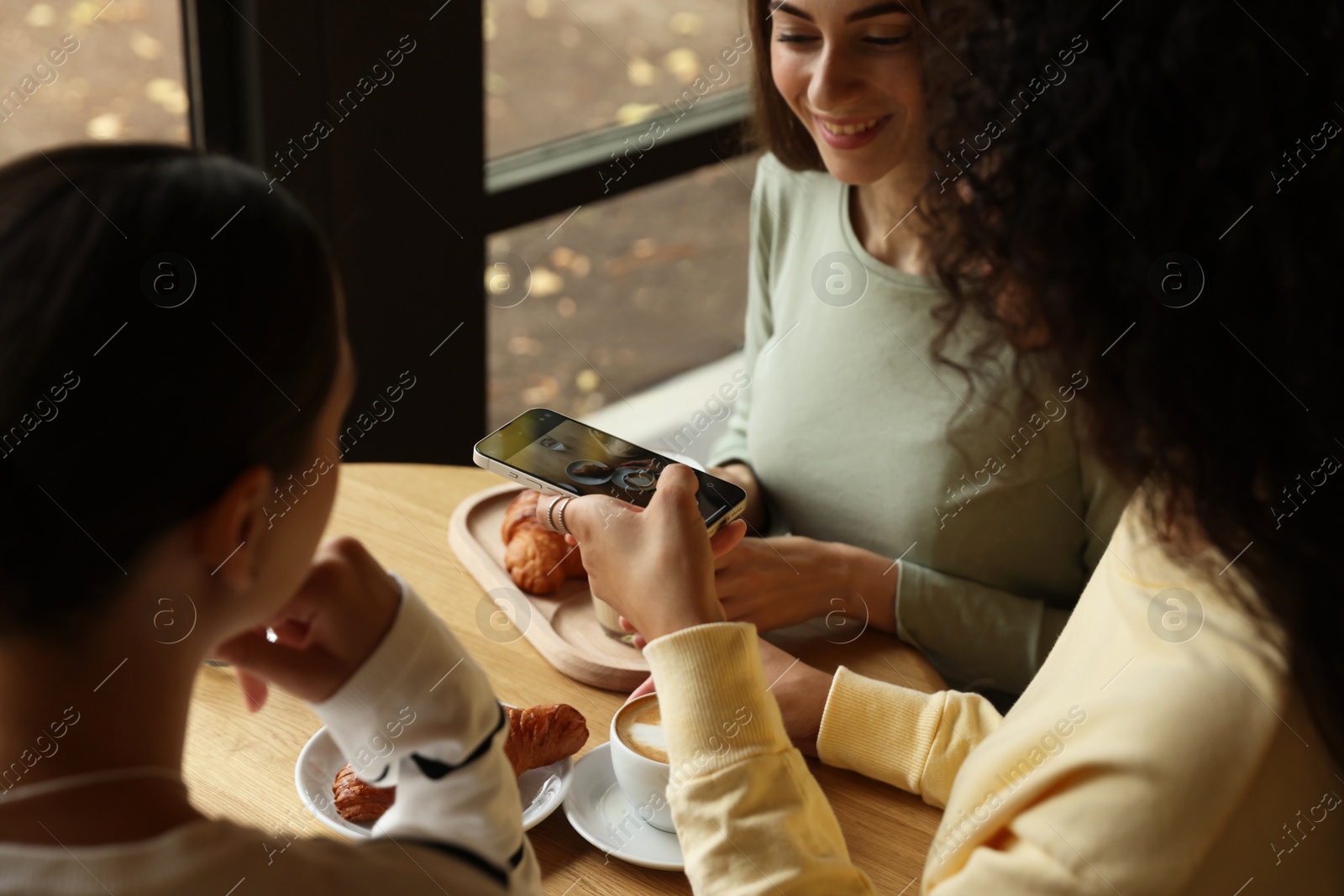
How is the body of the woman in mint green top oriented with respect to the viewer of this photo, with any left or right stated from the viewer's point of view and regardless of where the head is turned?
facing the viewer and to the left of the viewer

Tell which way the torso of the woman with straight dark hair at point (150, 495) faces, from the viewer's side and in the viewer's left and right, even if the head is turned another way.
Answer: facing away from the viewer and to the right of the viewer

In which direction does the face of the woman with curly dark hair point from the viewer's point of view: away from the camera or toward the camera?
away from the camera

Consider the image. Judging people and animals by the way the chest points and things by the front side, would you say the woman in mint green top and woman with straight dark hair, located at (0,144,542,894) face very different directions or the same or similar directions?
very different directions
